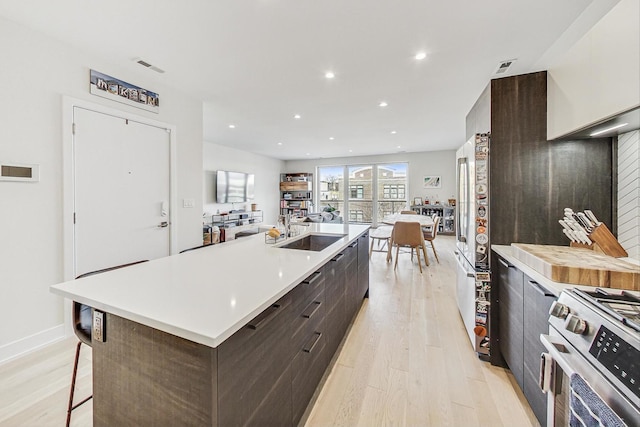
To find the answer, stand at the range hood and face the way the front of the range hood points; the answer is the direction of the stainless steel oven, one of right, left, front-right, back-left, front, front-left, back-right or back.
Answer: front-left

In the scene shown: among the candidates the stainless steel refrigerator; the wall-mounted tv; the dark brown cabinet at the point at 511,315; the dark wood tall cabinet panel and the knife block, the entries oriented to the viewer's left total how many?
4

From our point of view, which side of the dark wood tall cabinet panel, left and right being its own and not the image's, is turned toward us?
left

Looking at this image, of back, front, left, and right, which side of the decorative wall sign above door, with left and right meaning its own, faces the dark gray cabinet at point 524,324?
front

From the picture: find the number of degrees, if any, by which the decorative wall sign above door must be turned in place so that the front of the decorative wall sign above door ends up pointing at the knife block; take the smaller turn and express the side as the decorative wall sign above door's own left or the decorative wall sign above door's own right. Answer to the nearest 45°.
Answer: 0° — it already faces it

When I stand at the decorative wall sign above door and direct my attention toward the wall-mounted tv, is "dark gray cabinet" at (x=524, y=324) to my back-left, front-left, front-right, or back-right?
back-right

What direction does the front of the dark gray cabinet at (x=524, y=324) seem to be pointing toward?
to the viewer's left

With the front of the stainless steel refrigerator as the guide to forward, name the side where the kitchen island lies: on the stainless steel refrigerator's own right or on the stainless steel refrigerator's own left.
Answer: on the stainless steel refrigerator's own left

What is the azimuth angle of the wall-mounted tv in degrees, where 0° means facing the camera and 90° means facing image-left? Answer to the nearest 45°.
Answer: approximately 315°

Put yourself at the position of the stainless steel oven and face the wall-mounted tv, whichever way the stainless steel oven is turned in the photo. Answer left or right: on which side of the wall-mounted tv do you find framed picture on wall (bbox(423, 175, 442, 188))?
right

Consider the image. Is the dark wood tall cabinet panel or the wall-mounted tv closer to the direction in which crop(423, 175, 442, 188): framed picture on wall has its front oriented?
the dark wood tall cabinet panel

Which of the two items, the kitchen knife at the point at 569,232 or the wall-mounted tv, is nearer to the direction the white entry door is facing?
the kitchen knife

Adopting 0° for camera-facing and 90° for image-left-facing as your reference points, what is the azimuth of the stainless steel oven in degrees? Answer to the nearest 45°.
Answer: approximately 45°
